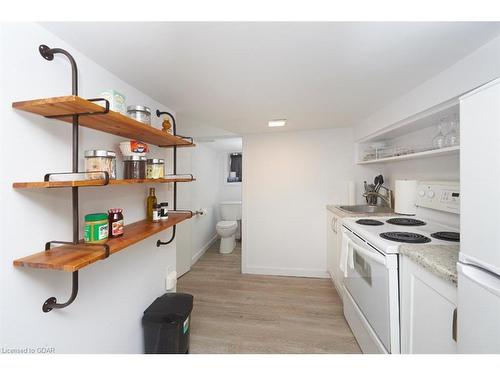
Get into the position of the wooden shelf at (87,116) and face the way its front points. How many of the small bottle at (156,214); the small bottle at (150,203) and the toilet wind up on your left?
3

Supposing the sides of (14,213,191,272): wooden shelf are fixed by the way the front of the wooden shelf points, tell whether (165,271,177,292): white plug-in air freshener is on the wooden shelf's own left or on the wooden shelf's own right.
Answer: on the wooden shelf's own left

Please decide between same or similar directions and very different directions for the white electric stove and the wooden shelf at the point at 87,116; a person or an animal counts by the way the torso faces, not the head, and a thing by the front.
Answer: very different directions

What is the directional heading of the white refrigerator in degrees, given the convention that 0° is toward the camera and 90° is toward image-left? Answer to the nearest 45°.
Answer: approximately 45°

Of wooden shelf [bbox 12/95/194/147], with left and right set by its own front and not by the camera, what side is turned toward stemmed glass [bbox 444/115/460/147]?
front

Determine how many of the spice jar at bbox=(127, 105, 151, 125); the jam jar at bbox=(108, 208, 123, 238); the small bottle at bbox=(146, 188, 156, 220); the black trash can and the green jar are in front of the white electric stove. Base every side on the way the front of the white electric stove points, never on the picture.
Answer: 5

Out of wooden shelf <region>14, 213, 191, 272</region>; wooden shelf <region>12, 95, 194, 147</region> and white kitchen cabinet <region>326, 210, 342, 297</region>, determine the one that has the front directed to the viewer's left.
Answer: the white kitchen cabinet

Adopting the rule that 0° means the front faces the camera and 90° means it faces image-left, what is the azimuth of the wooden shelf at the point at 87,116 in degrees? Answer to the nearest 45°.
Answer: approximately 315°

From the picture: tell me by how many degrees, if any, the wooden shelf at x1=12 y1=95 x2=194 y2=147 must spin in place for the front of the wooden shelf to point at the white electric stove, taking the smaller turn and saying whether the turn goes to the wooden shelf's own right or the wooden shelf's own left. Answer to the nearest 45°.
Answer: approximately 45° to the wooden shelf's own left

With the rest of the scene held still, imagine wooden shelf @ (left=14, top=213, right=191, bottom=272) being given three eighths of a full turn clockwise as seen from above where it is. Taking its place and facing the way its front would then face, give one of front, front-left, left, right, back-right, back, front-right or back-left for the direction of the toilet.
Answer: back-right

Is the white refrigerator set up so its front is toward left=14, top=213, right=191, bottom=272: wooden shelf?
yes

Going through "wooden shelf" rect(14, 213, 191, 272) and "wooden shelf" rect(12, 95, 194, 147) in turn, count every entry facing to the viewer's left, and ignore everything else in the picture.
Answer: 0

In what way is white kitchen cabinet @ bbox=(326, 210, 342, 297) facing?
to the viewer's left

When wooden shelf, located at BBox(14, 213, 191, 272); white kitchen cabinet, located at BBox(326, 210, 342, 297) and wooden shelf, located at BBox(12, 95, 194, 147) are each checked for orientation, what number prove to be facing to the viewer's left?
1

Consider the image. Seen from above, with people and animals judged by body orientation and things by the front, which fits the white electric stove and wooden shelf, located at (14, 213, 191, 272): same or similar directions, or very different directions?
very different directions

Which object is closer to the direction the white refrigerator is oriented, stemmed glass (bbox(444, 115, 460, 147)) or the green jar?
the green jar
